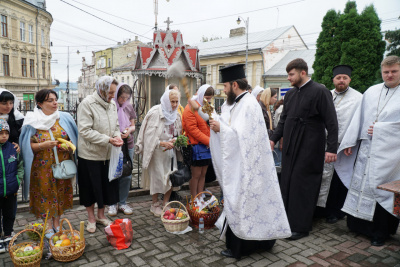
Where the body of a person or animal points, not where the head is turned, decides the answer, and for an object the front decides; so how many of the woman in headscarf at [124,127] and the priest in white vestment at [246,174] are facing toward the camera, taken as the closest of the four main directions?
1

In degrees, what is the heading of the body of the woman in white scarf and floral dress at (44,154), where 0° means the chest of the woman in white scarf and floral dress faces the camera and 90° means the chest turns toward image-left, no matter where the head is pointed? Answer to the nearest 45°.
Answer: approximately 315°

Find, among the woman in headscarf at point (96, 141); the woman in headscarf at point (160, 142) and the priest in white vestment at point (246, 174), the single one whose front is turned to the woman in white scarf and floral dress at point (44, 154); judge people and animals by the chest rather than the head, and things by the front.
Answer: the priest in white vestment

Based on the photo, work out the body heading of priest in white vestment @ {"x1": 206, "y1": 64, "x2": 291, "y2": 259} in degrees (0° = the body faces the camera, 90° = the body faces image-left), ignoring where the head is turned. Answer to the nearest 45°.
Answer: approximately 90°

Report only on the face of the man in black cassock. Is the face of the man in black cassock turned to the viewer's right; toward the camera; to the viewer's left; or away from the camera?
to the viewer's left

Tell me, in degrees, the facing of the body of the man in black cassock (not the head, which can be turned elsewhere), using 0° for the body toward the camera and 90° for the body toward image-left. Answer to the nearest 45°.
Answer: approximately 45°
